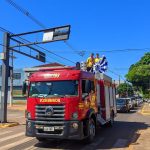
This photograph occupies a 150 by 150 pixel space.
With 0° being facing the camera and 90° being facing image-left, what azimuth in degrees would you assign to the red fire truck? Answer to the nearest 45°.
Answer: approximately 45°
